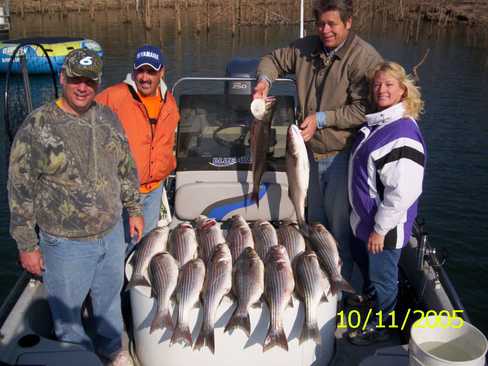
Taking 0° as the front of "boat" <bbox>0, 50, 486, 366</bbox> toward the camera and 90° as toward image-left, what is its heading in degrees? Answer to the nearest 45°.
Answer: approximately 0°

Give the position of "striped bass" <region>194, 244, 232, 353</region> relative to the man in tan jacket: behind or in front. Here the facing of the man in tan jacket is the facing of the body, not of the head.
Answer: in front

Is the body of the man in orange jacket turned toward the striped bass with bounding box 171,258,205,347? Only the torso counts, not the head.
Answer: yes

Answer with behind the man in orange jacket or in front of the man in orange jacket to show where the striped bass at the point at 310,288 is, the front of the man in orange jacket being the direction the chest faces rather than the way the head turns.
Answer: in front

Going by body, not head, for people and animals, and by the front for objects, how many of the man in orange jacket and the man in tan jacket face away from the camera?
0

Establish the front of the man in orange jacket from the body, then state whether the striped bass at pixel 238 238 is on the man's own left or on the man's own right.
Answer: on the man's own left

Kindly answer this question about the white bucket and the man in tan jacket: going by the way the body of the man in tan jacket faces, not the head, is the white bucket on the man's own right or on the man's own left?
on the man's own left

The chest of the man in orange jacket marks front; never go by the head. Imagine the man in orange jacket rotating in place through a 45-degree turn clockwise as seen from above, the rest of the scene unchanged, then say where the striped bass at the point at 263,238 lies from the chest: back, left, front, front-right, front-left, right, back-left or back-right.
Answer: left

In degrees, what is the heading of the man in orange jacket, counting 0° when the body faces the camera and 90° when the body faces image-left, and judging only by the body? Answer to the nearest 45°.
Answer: approximately 0°
